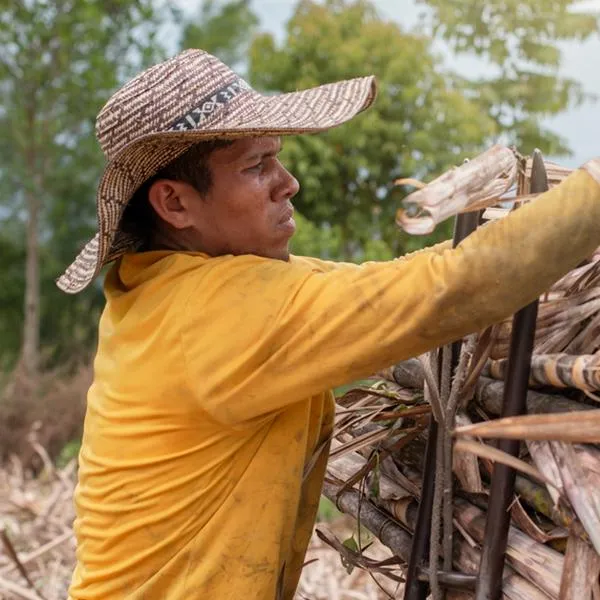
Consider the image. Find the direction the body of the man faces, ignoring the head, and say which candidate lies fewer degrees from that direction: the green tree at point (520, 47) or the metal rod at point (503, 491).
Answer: the metal rod

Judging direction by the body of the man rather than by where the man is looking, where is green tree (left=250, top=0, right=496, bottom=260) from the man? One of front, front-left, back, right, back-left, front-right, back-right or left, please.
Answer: left

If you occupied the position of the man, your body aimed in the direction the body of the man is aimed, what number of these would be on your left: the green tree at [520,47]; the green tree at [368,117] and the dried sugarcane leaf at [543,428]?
2

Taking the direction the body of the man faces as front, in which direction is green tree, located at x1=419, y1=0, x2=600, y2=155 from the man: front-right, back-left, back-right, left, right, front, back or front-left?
left

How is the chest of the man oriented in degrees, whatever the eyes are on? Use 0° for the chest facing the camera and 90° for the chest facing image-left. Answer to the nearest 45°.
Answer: approximately 270°

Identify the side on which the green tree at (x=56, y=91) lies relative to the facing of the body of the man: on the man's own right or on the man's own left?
on the man's own left

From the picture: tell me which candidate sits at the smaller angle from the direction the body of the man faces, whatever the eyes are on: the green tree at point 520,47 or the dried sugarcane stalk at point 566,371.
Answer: the dried sugarcane stalk

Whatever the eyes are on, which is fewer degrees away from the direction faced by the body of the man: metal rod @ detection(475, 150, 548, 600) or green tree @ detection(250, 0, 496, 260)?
the metal rod

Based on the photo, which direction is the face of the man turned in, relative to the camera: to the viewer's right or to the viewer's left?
to the viewer's right
